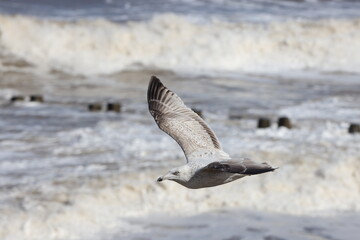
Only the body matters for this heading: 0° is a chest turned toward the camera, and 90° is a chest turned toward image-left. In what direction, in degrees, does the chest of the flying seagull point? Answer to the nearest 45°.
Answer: approximately 90°
